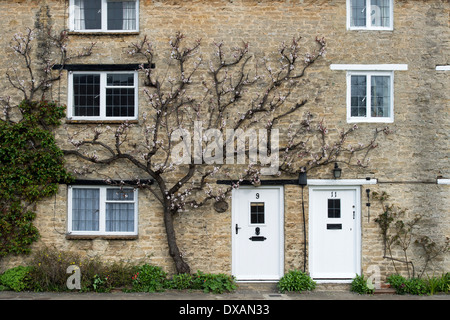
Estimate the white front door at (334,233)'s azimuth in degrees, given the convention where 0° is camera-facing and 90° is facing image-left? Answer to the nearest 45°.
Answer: approximately 0°

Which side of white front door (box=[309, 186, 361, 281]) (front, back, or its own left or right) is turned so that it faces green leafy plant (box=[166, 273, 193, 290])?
right

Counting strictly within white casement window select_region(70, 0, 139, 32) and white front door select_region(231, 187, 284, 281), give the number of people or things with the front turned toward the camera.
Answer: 2

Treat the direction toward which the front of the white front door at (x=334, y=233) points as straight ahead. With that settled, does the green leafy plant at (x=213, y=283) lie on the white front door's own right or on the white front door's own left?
on the white front door's own right

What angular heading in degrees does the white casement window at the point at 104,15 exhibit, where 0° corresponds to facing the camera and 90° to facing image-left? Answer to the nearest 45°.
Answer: approximately 0°

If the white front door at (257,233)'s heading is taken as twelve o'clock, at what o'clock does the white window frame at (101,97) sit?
The white window frame is roughly at 3 o'clock from the white front door.
